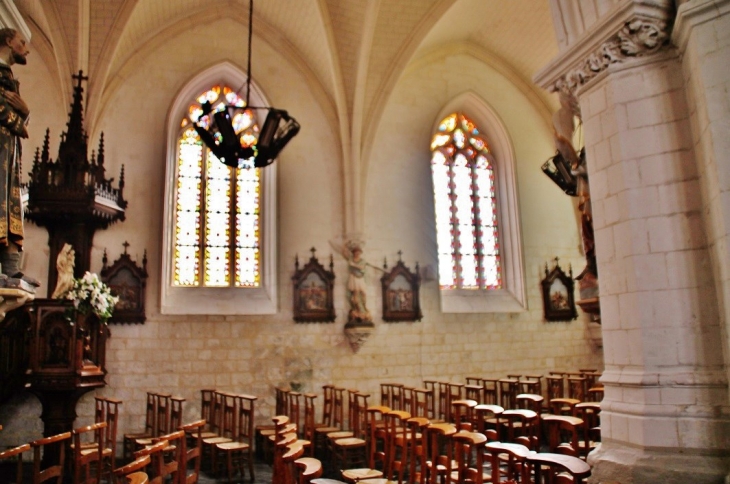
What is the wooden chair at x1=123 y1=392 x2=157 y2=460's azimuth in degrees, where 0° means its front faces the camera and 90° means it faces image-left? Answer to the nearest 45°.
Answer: approximately 90°

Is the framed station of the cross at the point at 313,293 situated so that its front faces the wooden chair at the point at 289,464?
yes

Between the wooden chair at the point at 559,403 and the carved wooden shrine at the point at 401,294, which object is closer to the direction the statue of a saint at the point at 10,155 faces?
the wooden chair

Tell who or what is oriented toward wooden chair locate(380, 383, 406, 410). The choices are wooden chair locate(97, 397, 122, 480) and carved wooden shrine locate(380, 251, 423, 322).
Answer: the carved wooden shrine

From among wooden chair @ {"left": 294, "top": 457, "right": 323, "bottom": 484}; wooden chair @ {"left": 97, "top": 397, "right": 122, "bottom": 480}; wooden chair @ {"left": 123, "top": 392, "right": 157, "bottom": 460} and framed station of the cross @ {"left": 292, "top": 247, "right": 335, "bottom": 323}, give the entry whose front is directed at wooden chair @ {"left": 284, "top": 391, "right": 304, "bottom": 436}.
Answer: the framed station of the cross

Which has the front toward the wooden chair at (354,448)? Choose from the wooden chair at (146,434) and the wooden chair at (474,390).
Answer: the wooden chair at (474,390)

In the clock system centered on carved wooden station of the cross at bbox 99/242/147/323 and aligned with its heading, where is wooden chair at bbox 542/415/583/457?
The wooden chair is roughly at 11 o'clock from the carved wooden station of the cross.
